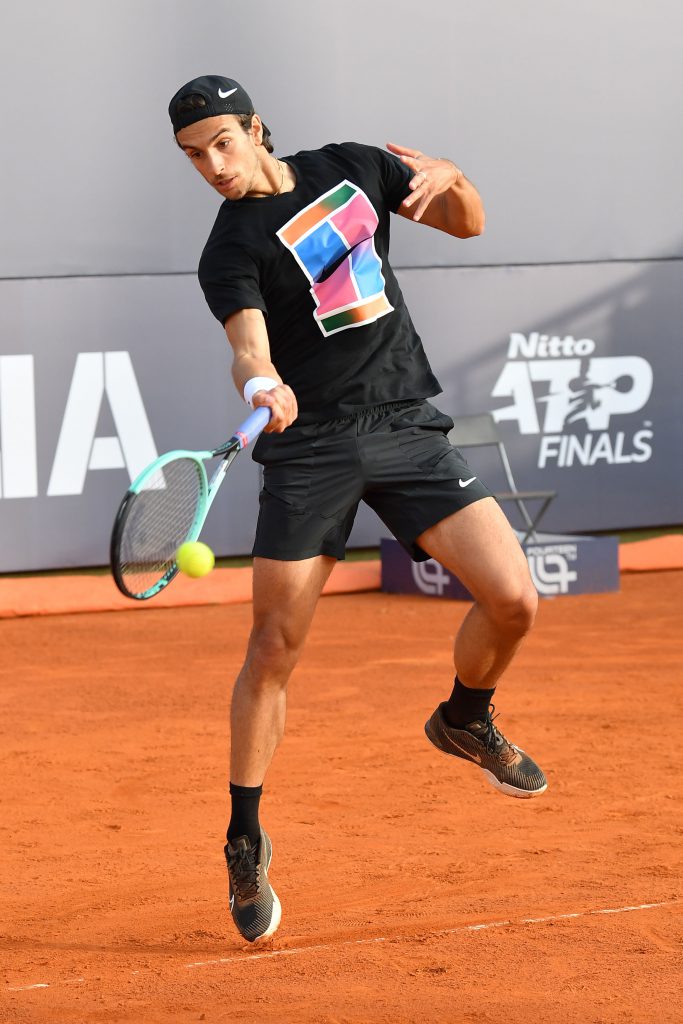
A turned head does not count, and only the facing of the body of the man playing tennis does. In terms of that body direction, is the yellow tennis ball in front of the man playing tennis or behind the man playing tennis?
in front

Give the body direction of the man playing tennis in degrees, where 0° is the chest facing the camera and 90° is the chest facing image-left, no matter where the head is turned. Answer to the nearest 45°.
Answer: approximately 0°

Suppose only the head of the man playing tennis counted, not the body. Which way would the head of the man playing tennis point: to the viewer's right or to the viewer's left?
to the viewer's left

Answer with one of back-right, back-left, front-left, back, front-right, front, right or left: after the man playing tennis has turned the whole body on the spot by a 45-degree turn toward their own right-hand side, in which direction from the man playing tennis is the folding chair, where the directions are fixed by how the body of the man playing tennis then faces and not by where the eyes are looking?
back-right
